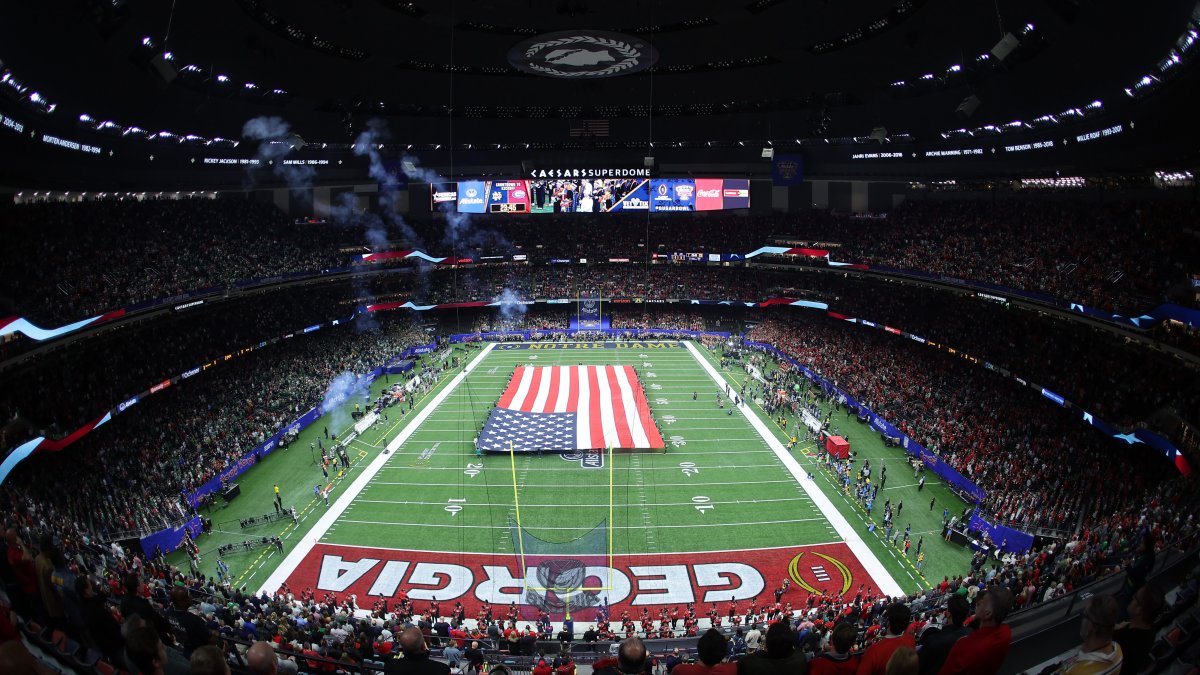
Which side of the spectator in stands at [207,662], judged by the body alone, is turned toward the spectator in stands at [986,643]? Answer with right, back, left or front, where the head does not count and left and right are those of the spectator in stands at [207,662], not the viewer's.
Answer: right

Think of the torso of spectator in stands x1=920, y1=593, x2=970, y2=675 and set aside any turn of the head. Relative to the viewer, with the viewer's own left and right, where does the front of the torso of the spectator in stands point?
facing away from the viewer and to the left of the viewer

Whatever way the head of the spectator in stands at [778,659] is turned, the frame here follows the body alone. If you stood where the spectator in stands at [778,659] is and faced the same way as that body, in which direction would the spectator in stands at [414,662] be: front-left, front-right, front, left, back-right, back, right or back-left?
left

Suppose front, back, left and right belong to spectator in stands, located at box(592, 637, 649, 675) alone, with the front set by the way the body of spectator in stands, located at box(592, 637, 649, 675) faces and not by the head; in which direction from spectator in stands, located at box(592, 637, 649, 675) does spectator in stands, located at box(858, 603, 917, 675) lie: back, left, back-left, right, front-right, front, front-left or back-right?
right

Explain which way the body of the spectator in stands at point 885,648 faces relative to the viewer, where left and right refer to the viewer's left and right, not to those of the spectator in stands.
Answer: facing away from the viewer

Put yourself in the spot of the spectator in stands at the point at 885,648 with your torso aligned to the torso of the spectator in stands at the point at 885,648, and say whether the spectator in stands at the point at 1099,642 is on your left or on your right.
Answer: on your right

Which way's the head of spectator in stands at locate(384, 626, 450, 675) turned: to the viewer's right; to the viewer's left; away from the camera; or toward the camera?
away from the camera

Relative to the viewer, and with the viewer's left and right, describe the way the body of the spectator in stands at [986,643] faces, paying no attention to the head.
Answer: facing away from the viewer and to the left of the viewer

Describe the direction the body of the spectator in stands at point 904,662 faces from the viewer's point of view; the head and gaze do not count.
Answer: away from the camera

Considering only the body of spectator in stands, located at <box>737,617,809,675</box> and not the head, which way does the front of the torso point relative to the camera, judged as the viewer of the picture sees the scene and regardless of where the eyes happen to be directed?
away from the camera

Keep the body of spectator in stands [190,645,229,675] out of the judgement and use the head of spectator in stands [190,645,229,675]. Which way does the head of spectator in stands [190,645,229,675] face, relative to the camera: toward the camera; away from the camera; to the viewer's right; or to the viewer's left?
away from the camera

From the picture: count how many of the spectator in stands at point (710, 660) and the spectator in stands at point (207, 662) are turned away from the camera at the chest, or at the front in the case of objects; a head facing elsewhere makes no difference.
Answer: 2

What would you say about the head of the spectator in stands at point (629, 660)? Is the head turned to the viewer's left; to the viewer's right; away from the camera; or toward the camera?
away from the camera

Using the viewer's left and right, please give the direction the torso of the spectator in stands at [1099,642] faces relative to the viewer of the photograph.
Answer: facing away from the viewer and to the left of the viewer
